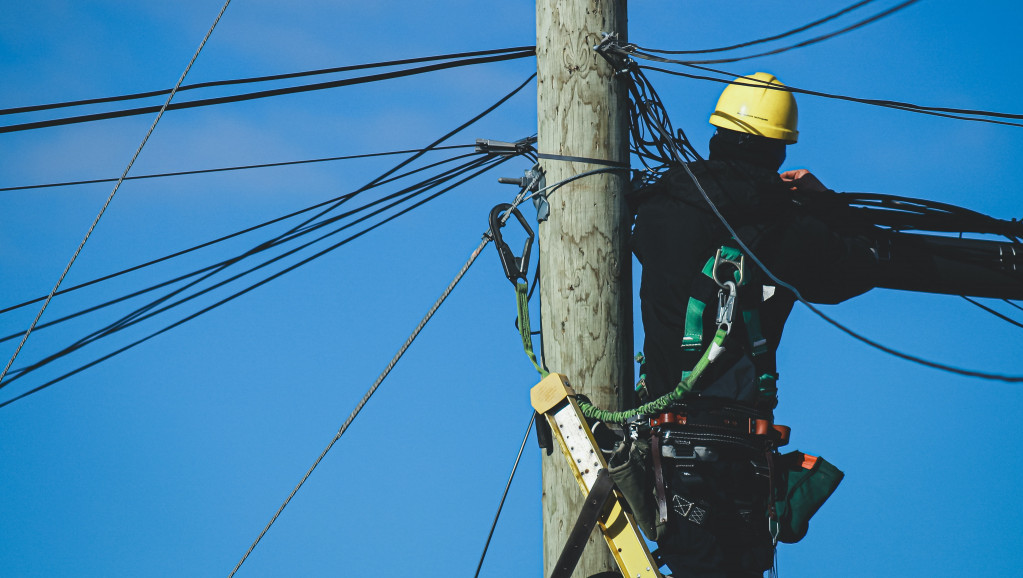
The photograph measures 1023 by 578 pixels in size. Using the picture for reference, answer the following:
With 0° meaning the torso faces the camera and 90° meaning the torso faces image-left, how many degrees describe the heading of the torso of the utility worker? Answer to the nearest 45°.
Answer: approximately 180°

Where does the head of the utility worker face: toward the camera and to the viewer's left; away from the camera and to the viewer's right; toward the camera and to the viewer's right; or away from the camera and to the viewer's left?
away from the camera and to the viewer's right

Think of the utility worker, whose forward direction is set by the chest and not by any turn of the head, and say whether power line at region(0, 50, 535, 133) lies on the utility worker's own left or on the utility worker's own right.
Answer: on the utility worker's own left

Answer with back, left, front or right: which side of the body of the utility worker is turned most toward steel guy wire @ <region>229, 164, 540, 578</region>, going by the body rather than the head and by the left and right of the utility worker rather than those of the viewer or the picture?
left
